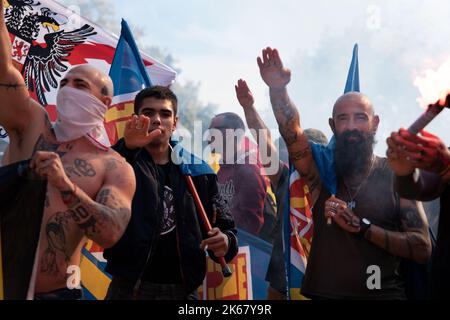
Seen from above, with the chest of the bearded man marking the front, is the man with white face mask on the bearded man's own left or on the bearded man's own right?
on the bearded man's own right

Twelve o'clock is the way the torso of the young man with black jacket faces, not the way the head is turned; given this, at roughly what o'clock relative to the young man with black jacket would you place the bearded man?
The bearded man is roughly at 9 o'clock from the young man with black jacket.

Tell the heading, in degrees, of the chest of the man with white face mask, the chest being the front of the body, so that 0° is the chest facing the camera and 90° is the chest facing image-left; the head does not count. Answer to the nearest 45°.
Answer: approximately 45°

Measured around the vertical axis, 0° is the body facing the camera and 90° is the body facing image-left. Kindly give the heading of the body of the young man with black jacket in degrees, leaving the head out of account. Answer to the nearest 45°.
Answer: approximately 0°

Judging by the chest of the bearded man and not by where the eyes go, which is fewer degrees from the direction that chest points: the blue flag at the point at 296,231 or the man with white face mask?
the man with white face mask

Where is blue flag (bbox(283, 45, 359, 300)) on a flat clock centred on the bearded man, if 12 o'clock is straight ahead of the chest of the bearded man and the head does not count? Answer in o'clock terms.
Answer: The blue flag is roughly at 5 o'clock from the bearded man.

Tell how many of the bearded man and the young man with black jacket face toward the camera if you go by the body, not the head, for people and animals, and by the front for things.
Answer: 2

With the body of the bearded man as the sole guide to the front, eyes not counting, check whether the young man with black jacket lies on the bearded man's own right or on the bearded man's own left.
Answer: on the bearded man's own right

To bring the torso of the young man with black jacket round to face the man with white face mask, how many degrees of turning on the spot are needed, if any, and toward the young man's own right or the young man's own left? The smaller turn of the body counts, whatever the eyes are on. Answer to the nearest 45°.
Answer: approximately 45° to the young man's own right
